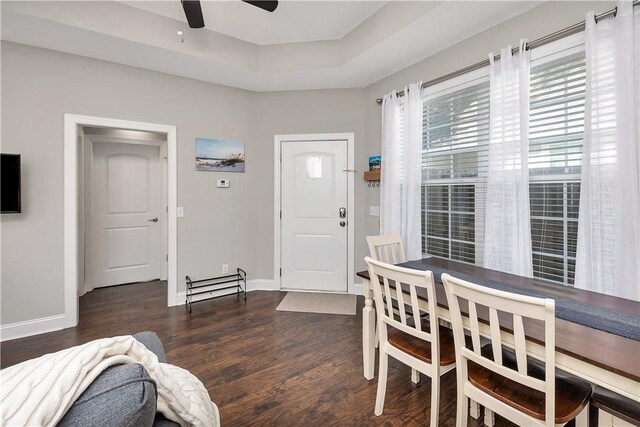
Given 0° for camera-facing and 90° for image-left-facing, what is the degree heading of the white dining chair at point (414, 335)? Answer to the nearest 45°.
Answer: approximately 225°

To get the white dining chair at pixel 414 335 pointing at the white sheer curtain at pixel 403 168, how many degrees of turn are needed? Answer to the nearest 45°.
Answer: approximately 45° to its left

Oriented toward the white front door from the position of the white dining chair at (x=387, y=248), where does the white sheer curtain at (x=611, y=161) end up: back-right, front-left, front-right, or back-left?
back-right

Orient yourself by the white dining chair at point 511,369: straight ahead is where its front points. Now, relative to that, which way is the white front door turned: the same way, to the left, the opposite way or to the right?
to the right

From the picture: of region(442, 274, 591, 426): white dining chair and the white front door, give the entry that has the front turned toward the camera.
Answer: the white front door

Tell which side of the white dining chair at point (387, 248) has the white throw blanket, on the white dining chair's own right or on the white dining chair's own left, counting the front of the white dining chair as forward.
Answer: on the white dining chair's own right

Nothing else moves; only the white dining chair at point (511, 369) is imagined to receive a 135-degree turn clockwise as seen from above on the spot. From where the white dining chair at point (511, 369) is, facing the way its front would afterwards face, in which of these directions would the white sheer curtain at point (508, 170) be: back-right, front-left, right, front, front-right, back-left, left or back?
back

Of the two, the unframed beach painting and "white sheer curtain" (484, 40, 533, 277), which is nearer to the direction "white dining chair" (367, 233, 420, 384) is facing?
the white sheer curtain

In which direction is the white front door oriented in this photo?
toward the camera

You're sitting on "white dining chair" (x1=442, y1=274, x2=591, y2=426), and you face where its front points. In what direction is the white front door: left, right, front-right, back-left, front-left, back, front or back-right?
left

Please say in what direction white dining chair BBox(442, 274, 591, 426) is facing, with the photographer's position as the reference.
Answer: facing away from the viewer and to the right of the viewer

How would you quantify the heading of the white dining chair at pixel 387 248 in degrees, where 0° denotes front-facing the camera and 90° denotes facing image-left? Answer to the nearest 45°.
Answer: approximately 315°

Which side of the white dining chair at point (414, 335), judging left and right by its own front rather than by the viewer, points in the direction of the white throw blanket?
back

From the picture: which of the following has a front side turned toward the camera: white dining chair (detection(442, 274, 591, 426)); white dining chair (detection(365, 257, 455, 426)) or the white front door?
the white front door

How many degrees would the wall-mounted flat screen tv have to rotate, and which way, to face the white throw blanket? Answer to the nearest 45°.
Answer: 0° — it already faces it
